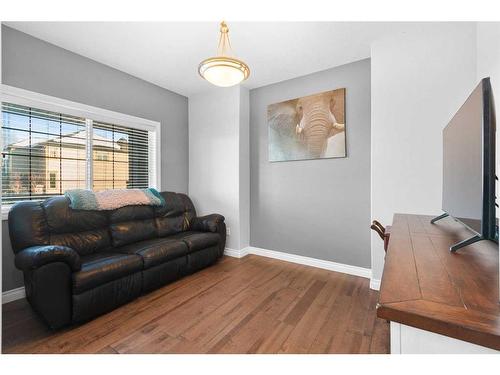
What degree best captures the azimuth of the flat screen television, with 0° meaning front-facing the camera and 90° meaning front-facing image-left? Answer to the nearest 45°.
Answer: approximately 90°

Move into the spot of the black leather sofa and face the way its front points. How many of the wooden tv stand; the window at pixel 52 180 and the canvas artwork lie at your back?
1

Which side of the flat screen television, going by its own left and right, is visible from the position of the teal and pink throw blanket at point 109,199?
front

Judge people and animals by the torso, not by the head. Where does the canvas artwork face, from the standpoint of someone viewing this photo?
facing the viewer and to the left of the viewer

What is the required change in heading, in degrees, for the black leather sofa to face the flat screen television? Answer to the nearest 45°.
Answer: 0° — it already faces it

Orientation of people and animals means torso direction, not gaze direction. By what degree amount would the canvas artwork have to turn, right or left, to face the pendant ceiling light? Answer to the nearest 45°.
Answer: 0° — it already faces it

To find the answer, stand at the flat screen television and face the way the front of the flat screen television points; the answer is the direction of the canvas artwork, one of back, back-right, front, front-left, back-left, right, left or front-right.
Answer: front-right

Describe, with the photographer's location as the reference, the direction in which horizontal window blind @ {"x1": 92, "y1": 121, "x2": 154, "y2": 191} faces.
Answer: facing the viewer and to the right of the viewer

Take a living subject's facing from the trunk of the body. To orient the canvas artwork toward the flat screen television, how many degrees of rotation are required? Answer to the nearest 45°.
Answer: approximately 45° to its left

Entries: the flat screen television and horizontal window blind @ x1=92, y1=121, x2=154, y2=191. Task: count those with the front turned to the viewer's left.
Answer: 1

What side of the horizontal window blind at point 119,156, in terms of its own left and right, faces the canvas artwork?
front
